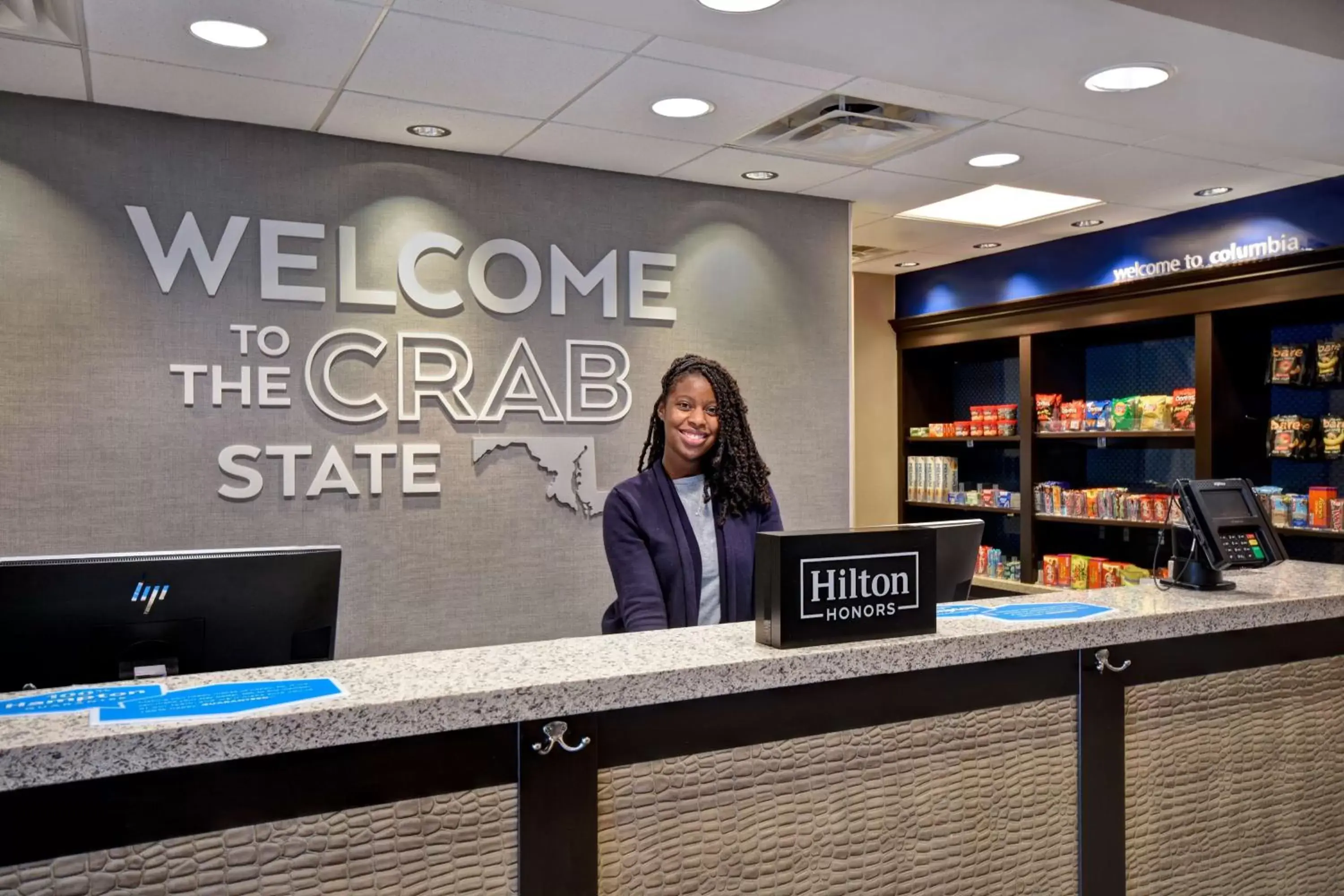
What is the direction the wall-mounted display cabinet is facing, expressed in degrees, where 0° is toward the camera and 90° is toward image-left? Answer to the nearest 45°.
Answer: approximately 45°

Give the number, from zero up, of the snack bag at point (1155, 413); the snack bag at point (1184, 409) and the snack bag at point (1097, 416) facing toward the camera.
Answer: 3

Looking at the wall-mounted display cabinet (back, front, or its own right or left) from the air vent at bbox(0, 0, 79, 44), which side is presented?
front

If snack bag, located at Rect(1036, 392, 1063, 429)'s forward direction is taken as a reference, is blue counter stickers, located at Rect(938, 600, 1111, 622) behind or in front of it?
in front

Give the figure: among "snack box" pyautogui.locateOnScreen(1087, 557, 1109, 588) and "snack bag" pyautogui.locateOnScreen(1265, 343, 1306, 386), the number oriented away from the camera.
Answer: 0

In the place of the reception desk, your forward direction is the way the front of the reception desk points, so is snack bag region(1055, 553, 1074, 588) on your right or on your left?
on your left

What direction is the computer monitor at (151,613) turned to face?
away from the camera

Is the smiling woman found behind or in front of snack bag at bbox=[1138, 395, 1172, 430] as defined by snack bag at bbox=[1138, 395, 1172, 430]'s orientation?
in front
